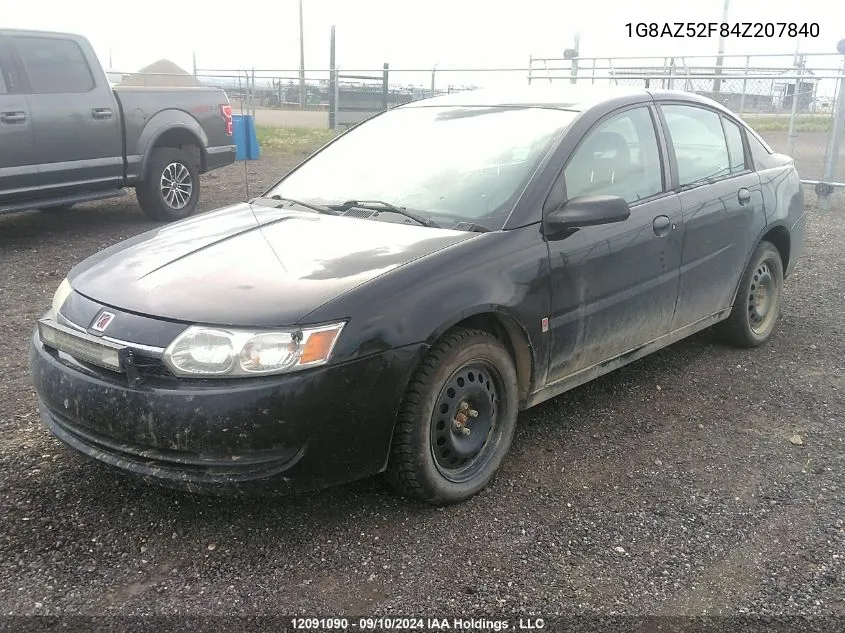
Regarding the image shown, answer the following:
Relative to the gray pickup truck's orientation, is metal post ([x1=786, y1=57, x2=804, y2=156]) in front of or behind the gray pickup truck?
behind

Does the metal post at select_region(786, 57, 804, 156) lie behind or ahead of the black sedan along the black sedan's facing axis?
behind

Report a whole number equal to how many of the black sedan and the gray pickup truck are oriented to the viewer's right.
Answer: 0

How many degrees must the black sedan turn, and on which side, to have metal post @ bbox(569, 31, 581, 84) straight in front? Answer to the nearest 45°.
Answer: approximately 135° to its right

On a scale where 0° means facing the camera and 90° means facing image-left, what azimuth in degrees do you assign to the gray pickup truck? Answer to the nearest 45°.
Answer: approximately 45°

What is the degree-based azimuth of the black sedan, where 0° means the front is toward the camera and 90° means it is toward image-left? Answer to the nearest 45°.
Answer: approximately 45°

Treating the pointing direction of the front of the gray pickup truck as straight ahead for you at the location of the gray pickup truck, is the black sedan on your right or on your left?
on your left

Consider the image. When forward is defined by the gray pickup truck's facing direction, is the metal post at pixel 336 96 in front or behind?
behind

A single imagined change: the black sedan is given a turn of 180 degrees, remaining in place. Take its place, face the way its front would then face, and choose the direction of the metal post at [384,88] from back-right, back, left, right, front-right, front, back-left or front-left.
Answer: front-left

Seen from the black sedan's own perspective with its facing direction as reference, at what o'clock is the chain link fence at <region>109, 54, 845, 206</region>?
The chain link fence is roughly at 5 o'clock from the black sedan.

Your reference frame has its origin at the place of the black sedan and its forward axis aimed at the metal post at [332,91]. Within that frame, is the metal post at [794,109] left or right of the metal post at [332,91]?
right

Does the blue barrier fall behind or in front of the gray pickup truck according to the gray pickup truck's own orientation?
behind

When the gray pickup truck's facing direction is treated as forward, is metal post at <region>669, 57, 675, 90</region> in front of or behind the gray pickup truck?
behind
